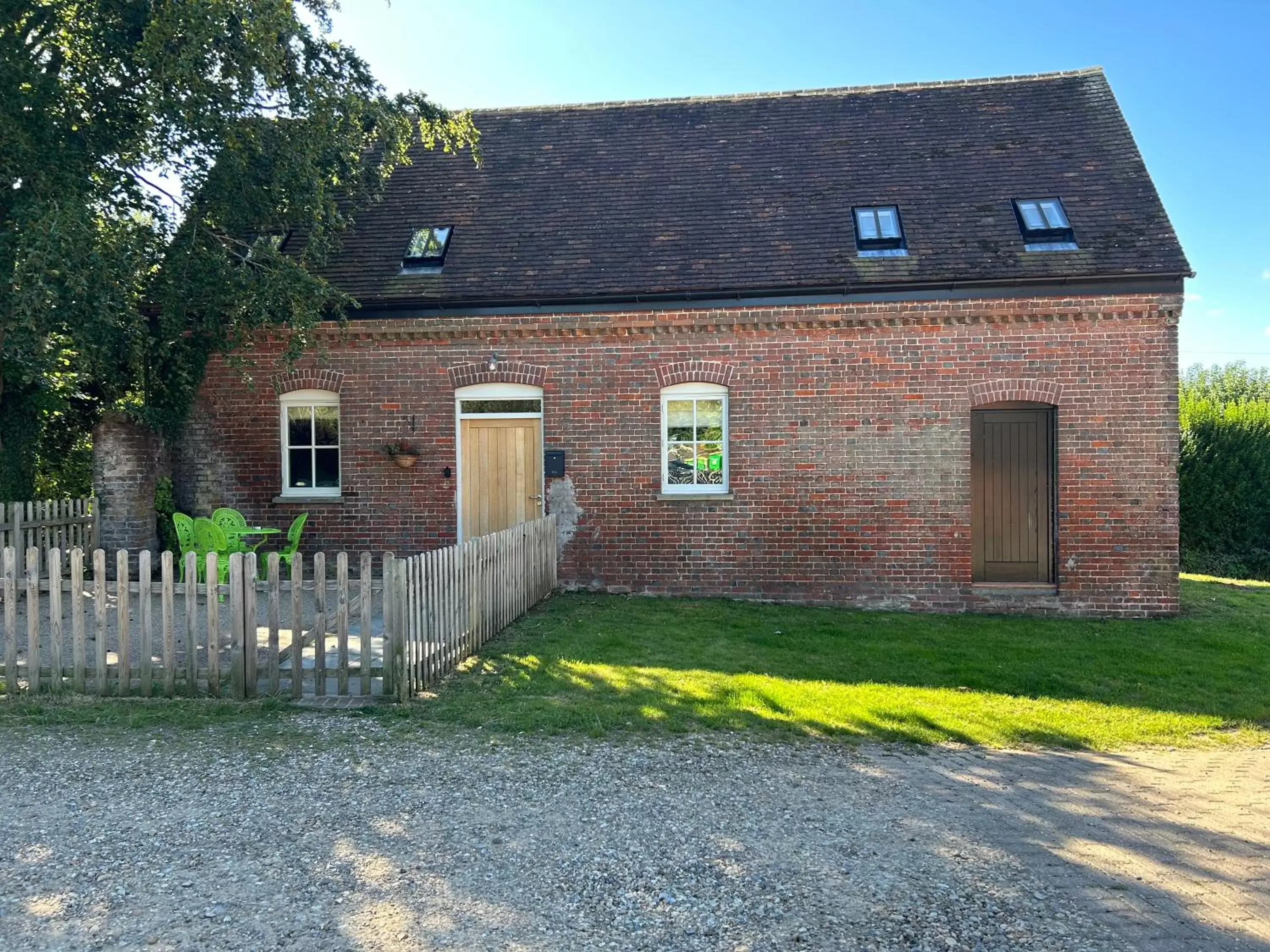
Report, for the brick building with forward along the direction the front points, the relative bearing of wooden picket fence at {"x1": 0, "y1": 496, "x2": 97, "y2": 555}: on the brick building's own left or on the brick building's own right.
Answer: on the brick building's own right

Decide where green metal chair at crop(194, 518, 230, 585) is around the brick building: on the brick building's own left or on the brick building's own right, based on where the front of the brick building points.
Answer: on the brick building's own right

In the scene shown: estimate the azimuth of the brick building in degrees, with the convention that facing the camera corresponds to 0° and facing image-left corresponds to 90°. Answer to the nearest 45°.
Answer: approximately 0°

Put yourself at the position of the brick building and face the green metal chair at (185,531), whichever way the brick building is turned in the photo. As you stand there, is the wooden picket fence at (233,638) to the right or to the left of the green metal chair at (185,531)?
left

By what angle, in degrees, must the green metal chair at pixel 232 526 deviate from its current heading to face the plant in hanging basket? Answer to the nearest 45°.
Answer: approximately 45° to its left

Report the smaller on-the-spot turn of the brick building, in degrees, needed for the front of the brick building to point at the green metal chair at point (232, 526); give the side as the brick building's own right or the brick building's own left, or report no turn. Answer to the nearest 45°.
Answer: approximately 90° to the brick building's own right

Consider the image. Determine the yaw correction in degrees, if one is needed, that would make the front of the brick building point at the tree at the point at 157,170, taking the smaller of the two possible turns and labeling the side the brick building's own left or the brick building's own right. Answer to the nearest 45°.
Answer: approximately 90° to the brick building's own right
